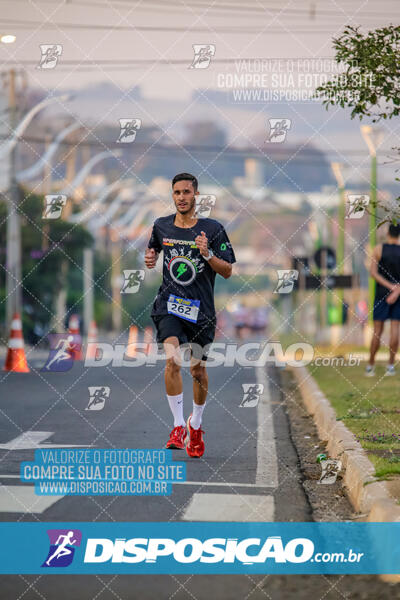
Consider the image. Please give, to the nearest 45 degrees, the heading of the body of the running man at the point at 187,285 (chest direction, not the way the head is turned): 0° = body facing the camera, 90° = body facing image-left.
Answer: approximately 0°

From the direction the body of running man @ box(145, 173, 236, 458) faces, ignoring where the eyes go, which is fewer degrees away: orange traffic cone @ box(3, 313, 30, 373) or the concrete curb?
the concrete curb

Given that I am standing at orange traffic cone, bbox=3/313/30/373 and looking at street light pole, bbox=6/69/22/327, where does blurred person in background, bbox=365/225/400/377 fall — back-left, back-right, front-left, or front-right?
back-right

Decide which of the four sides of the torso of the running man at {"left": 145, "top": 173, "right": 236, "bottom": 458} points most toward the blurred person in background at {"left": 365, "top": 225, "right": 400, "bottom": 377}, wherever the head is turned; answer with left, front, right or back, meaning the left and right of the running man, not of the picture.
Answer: back

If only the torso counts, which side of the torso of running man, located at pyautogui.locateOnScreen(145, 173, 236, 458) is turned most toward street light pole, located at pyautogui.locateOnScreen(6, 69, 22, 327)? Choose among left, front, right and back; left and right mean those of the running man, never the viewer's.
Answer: back

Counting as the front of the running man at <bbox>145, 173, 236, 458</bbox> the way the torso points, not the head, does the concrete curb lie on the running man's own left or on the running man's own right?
on the running man's own left
